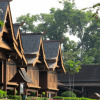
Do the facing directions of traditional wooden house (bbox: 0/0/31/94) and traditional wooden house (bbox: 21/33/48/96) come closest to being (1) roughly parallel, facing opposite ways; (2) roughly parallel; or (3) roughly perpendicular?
roughly parallel

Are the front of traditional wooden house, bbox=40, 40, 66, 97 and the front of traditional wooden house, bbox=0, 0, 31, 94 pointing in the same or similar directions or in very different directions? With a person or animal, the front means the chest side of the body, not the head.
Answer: same or similar directions

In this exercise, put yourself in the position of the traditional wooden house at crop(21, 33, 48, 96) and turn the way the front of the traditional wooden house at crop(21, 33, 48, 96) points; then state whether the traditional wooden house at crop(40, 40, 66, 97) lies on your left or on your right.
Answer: on your left

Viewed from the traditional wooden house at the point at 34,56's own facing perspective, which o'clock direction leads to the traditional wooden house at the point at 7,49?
the traditional wooden house at the point at 7,49 is roughly at 2 o'clock from the traditional wooden house at the point at 34,56.

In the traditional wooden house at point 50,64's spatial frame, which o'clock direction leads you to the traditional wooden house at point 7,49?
the traditional wooden house at point 7,49 is roughly at 2 o'clock from the traditional wooden house at point 50,64.

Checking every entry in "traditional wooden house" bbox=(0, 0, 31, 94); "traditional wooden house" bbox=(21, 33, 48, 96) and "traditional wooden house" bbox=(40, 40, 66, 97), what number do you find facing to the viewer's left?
0

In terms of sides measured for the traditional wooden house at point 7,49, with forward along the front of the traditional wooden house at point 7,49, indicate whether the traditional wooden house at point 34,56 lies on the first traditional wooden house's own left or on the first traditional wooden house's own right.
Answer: on the first traditional wooden house's own left

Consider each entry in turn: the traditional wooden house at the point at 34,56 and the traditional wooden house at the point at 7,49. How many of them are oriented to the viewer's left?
0
